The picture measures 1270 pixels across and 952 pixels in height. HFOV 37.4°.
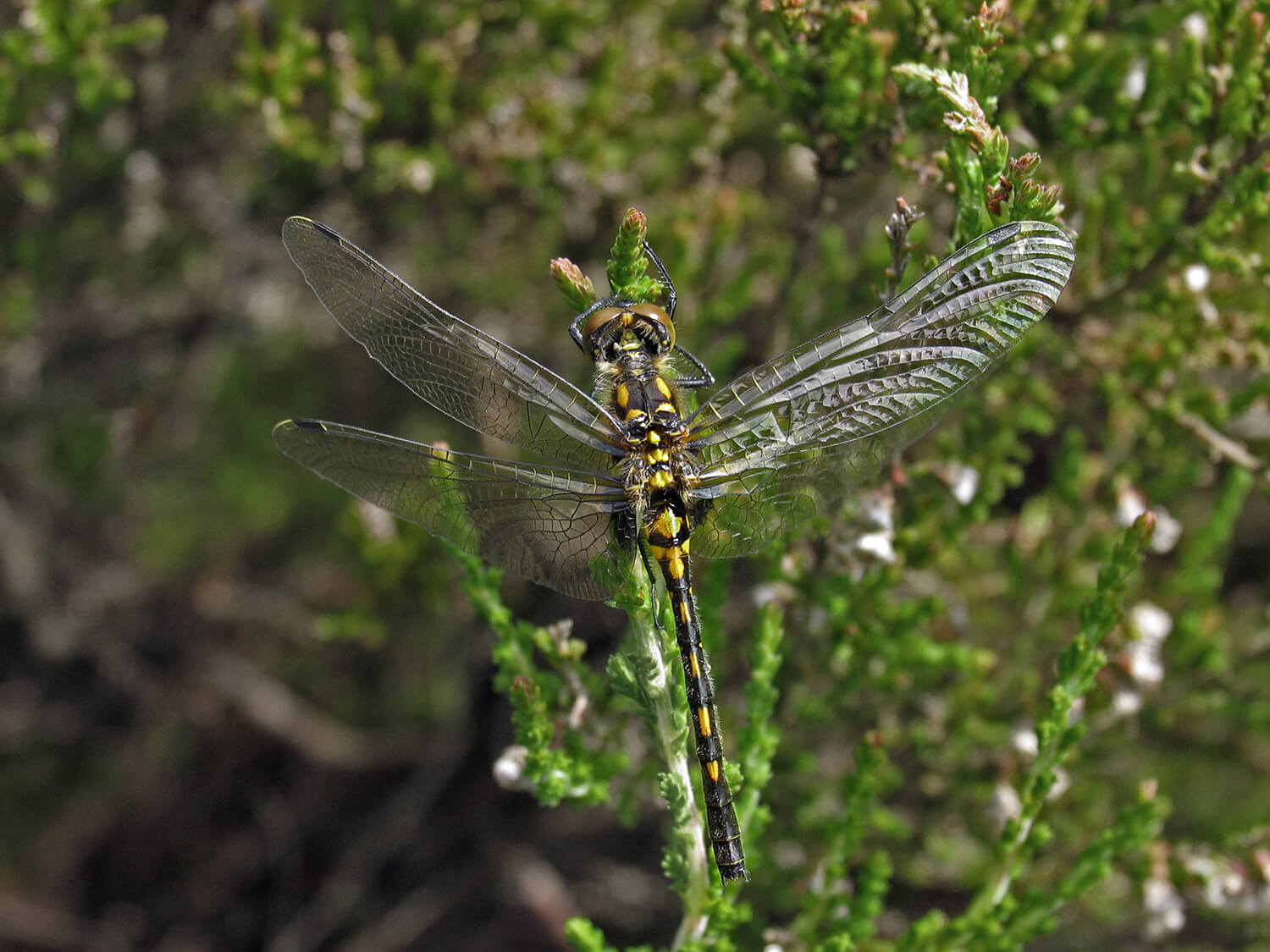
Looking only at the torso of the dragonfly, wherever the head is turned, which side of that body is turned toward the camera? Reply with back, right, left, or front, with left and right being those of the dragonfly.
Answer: back
